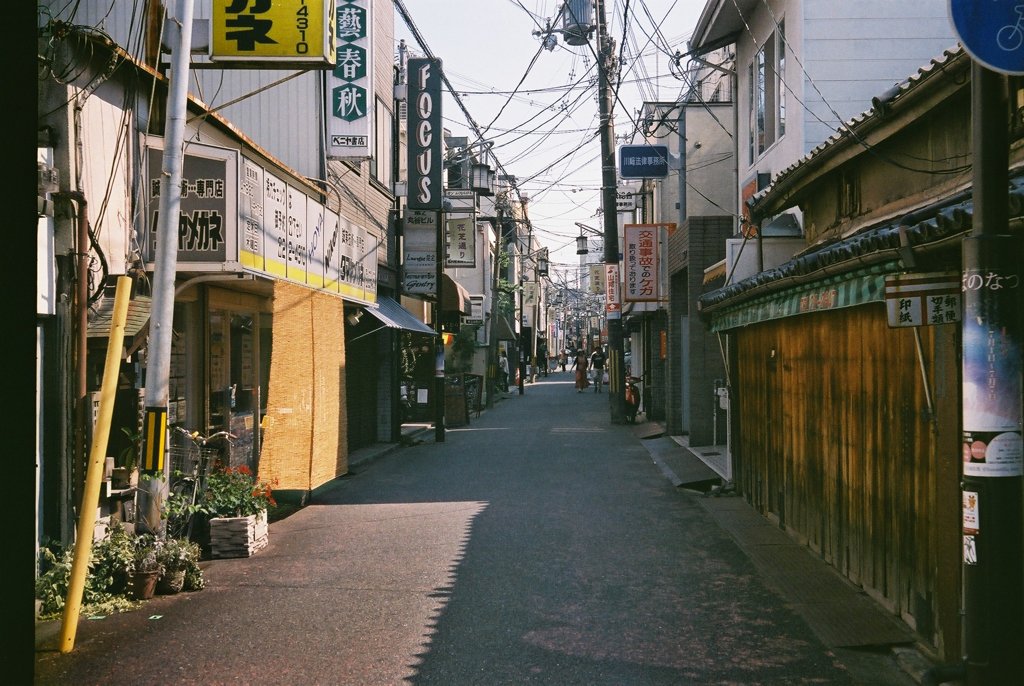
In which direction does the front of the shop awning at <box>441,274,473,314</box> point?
to the viewer's right

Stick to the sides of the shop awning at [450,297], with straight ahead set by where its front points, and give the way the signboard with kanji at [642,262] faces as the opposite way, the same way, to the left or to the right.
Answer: to the right

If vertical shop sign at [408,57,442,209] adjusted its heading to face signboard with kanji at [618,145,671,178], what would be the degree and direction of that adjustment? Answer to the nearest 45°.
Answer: approximately 135° to its left

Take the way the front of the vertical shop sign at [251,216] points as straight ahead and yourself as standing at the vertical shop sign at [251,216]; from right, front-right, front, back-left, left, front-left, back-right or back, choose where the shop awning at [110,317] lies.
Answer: right

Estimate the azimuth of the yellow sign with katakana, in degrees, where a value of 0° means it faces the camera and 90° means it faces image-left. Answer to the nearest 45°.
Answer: approximately 0°

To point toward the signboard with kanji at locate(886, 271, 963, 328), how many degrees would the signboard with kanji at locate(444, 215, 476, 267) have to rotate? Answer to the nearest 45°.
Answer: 0° — it already faces it

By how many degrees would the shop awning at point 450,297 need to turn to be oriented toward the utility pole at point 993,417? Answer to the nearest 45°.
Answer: approximately 90° to its right

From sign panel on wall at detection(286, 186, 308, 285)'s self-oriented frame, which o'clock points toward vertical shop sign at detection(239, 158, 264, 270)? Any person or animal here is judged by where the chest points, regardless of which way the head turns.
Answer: The vertical shop sign is roughly at 2 o'clock from the sign panel on wall.

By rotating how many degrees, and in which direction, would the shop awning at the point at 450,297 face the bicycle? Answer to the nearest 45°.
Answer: approximately 90° to its right

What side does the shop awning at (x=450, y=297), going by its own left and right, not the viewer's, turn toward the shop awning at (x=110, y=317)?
right
